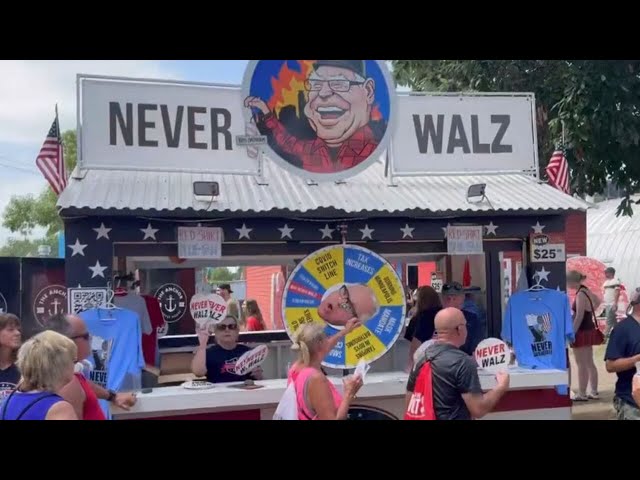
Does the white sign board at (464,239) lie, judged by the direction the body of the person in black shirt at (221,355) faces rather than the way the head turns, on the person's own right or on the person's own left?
on the person's own left

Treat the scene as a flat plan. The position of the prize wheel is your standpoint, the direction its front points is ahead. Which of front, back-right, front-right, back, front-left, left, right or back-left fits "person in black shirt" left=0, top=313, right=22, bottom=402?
front-right

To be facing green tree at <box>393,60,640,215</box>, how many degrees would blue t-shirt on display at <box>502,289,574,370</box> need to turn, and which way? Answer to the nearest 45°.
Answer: approximately 180°

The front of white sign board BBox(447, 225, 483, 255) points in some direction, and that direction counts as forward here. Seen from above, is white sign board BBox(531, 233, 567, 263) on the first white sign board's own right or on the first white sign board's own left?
on the first white sign board's own left

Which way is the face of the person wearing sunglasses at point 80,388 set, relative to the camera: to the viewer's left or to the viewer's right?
to the viewer's right

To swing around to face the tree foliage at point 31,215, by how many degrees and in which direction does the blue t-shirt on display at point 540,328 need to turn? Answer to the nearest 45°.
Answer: approximately 135° to its right

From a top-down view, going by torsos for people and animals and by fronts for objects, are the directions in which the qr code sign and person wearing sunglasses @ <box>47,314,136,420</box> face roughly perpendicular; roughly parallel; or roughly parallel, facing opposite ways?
roughly perpendicular

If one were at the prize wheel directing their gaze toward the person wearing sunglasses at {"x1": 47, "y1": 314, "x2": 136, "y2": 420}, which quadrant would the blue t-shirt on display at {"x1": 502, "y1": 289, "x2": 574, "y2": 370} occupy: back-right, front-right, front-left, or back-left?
back-left

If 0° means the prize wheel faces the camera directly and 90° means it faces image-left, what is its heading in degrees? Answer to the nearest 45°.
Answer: approximately 0°

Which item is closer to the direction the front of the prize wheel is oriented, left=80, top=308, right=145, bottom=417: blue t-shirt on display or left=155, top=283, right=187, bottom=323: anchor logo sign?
the blue t-shirt on display

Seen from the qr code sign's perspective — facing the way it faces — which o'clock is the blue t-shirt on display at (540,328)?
The blue t-shirt on display is roughly at 9 o'clock from the qr code sign.

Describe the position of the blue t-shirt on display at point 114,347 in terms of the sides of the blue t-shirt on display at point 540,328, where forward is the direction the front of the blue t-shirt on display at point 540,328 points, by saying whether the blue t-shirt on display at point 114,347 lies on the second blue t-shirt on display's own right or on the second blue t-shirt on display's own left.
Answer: on the second blue t-shirt on display's own right
